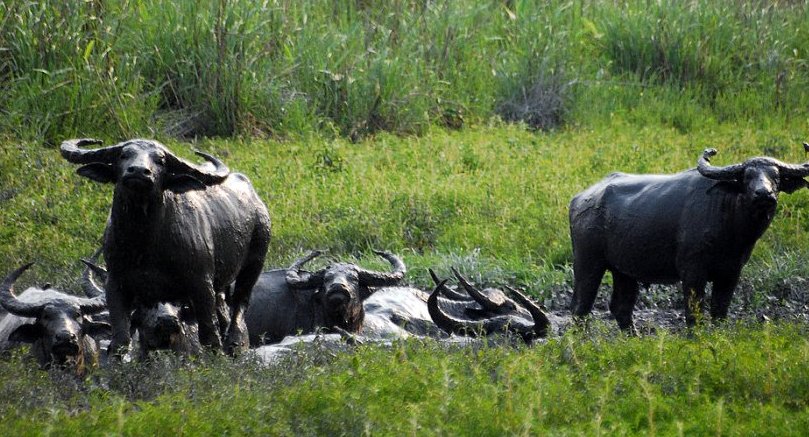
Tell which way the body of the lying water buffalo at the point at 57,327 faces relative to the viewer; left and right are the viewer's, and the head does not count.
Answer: facing the viewer and to the right of the viewer

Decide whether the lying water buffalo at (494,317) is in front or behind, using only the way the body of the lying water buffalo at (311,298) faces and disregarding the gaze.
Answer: in front

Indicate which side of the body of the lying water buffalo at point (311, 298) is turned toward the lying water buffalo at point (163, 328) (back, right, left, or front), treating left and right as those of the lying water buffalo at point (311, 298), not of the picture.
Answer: right

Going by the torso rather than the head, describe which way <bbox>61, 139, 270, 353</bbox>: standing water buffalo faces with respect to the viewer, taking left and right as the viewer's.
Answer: facing the viewer and to the left of the viewer

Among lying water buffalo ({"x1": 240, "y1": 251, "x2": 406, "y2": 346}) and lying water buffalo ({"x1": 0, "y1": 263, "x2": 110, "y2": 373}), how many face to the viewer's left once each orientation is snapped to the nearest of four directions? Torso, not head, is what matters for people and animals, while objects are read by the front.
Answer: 0
